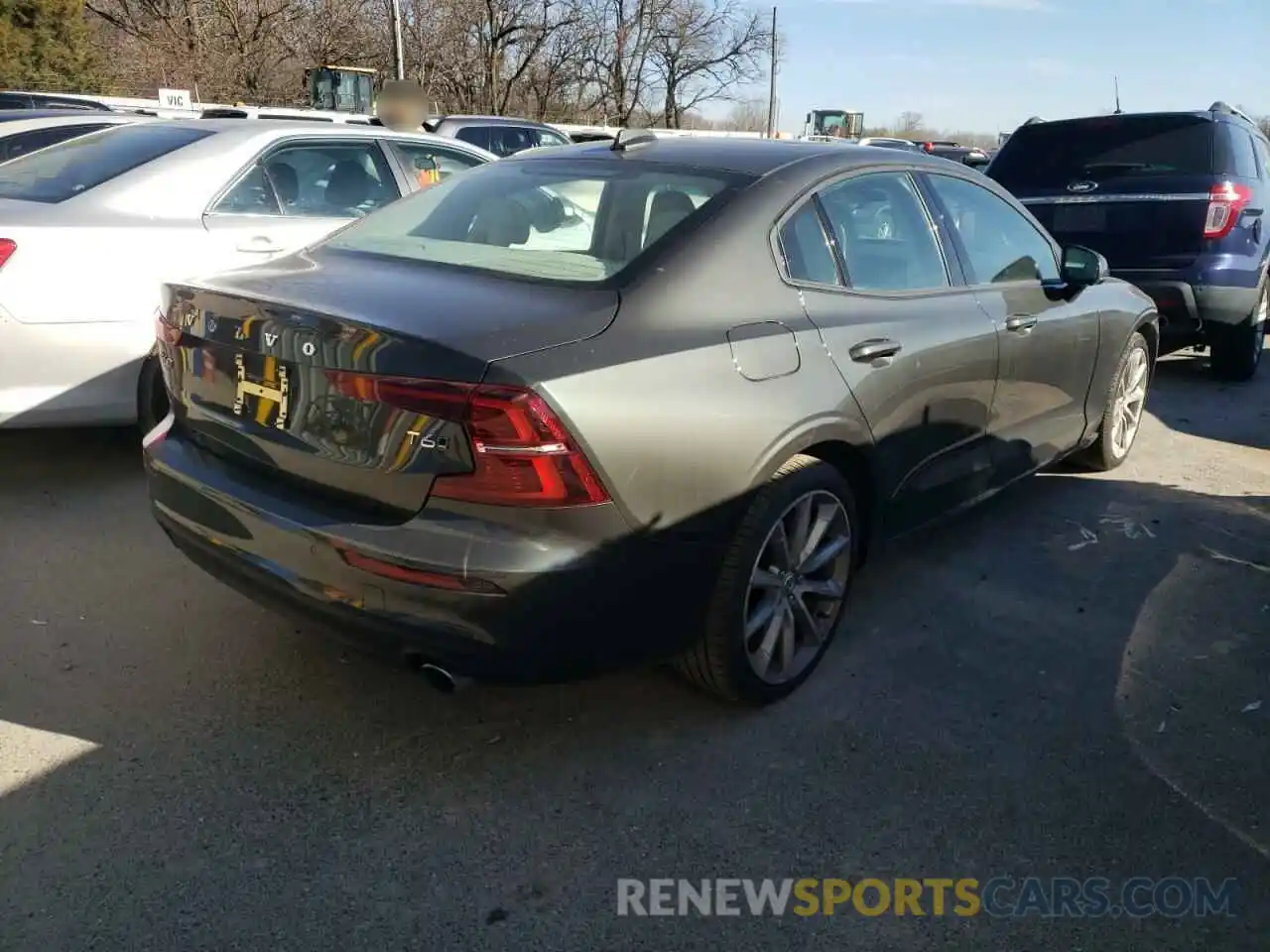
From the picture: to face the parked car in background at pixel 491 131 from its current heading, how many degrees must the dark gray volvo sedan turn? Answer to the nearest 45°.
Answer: approximately 45° to its left

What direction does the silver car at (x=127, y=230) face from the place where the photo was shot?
facing away from the viewer and to the right of the viewer

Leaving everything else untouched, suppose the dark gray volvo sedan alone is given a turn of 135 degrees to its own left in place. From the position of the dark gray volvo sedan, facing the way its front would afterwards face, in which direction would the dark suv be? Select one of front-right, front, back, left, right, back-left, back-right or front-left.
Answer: back-right

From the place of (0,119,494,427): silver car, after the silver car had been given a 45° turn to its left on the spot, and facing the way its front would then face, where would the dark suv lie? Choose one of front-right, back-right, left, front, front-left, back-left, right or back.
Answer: right

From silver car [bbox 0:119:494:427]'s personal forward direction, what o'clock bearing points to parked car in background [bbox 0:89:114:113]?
The parked car in background is roughly at 10 o'clock from the silver car.

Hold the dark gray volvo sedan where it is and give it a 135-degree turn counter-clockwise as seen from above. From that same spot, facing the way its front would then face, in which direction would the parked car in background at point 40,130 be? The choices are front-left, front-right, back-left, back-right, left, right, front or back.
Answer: front-right

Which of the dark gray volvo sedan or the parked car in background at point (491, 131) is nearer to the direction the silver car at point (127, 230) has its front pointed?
the parked car in background

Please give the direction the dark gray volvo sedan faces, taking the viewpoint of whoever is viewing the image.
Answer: facing away from the viewer and to the right of the viewer

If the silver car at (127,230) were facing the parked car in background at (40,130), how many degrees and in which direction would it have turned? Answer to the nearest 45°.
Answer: approximately 45° to its left

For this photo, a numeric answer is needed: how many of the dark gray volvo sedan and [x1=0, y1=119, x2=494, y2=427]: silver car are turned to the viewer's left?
0

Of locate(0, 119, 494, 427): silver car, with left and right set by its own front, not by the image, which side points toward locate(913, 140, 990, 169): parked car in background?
front

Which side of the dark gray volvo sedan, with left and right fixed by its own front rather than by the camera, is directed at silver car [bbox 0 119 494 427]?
left
